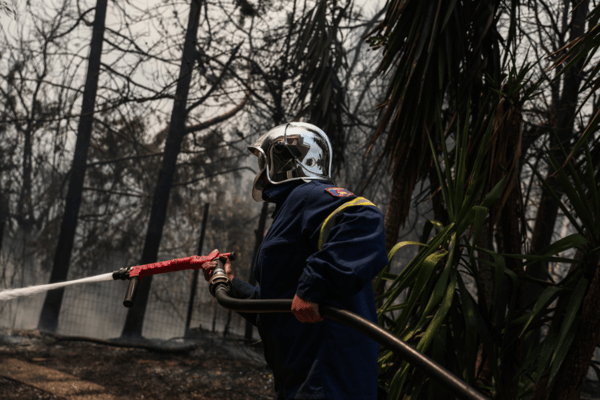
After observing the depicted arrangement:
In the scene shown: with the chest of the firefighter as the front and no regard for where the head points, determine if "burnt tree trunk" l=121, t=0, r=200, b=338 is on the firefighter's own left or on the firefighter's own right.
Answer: on the firefighter's own right

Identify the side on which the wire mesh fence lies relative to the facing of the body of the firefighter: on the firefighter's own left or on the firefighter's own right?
on the firefighter's own right

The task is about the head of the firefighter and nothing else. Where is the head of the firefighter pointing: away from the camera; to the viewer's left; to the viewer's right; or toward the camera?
to the viewer's left

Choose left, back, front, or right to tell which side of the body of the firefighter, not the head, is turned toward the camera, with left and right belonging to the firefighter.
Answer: left
